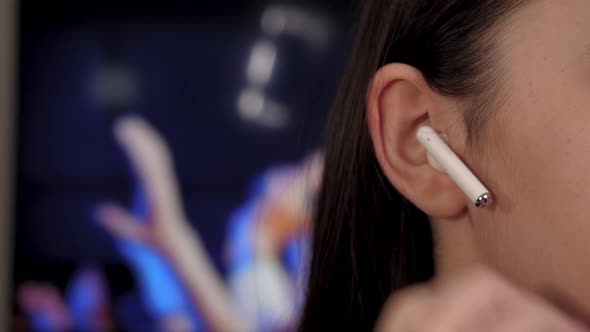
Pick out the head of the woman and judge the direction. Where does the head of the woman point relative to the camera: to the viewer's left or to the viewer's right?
to the viewer's right
